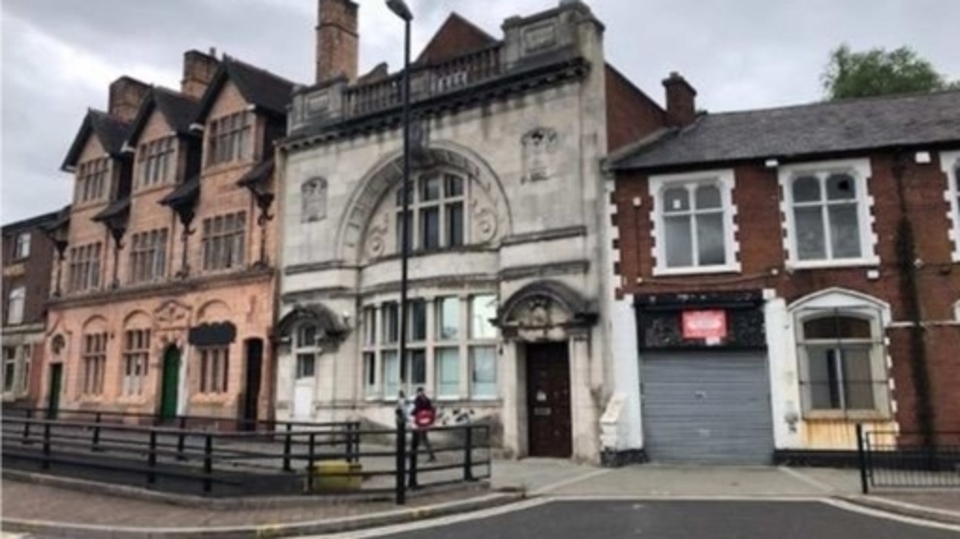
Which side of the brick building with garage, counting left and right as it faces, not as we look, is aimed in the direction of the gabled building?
right

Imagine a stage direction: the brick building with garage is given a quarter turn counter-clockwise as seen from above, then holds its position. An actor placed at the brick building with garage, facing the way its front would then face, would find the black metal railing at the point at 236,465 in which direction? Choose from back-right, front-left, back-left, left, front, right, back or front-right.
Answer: back-right

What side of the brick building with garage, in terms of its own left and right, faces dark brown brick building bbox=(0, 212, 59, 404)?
right

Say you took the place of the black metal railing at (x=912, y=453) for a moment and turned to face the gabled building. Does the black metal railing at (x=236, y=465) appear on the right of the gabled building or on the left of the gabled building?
left

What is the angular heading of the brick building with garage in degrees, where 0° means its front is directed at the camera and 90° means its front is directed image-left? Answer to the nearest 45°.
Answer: approximately 0°

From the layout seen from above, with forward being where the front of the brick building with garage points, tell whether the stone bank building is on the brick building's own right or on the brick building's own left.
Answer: on the brick building's own right

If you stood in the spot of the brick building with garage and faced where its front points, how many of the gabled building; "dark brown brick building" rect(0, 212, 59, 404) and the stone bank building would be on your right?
3
